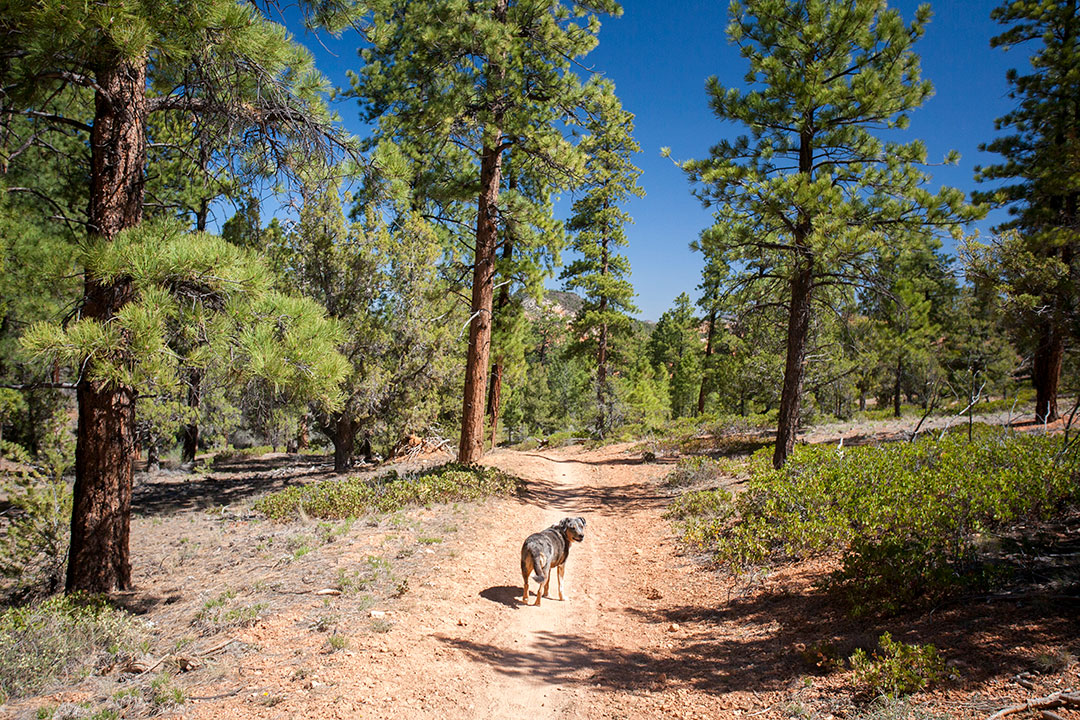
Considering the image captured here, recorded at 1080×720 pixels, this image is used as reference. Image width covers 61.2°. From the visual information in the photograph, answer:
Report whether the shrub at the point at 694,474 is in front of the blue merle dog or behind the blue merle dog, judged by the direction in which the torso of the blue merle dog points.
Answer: in front

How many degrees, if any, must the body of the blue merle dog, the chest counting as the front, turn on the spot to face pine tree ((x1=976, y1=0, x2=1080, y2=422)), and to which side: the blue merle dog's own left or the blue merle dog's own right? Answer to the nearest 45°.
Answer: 0° — it already faces it

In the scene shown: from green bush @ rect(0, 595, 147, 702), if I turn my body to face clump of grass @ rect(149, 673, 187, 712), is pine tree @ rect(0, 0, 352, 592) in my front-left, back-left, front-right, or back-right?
back-left

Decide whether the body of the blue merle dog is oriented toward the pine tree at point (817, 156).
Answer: yes

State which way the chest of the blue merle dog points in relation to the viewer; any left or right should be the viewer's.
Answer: facing away from the viewer and to the right of the viewer

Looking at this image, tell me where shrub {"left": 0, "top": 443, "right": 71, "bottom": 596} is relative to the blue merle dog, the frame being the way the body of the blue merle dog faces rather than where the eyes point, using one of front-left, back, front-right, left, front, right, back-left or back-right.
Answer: back-left

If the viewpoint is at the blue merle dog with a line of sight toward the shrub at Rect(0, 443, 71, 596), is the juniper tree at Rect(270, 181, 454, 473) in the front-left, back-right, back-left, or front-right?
front-right

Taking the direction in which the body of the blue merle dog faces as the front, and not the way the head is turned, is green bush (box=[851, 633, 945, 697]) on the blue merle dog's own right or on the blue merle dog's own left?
on the blue merle dog's own right

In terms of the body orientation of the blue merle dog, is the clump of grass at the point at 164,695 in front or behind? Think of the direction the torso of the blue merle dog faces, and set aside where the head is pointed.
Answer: behind

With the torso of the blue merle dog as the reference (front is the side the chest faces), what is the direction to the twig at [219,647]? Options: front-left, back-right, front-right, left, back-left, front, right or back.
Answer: back
